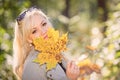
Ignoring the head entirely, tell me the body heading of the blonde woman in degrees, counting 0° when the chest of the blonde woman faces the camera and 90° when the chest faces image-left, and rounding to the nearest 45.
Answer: approximately 315°
